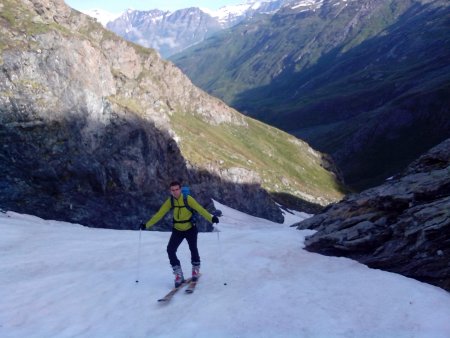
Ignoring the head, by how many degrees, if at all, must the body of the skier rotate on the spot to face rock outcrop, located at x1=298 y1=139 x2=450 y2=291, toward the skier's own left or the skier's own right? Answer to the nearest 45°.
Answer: approximately 90° to the skier's own left

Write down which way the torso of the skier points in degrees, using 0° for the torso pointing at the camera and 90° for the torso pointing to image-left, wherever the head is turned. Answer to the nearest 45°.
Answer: approximately 0°
